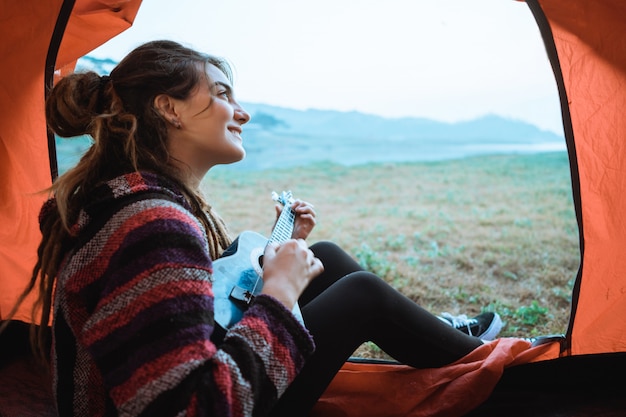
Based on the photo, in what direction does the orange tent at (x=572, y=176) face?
away from the camera

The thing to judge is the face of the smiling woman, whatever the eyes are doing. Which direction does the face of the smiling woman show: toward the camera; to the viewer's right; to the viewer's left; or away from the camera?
to the viewer's right

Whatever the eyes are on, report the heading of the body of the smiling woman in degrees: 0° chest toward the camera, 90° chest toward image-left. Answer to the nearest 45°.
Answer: approximately 270°
